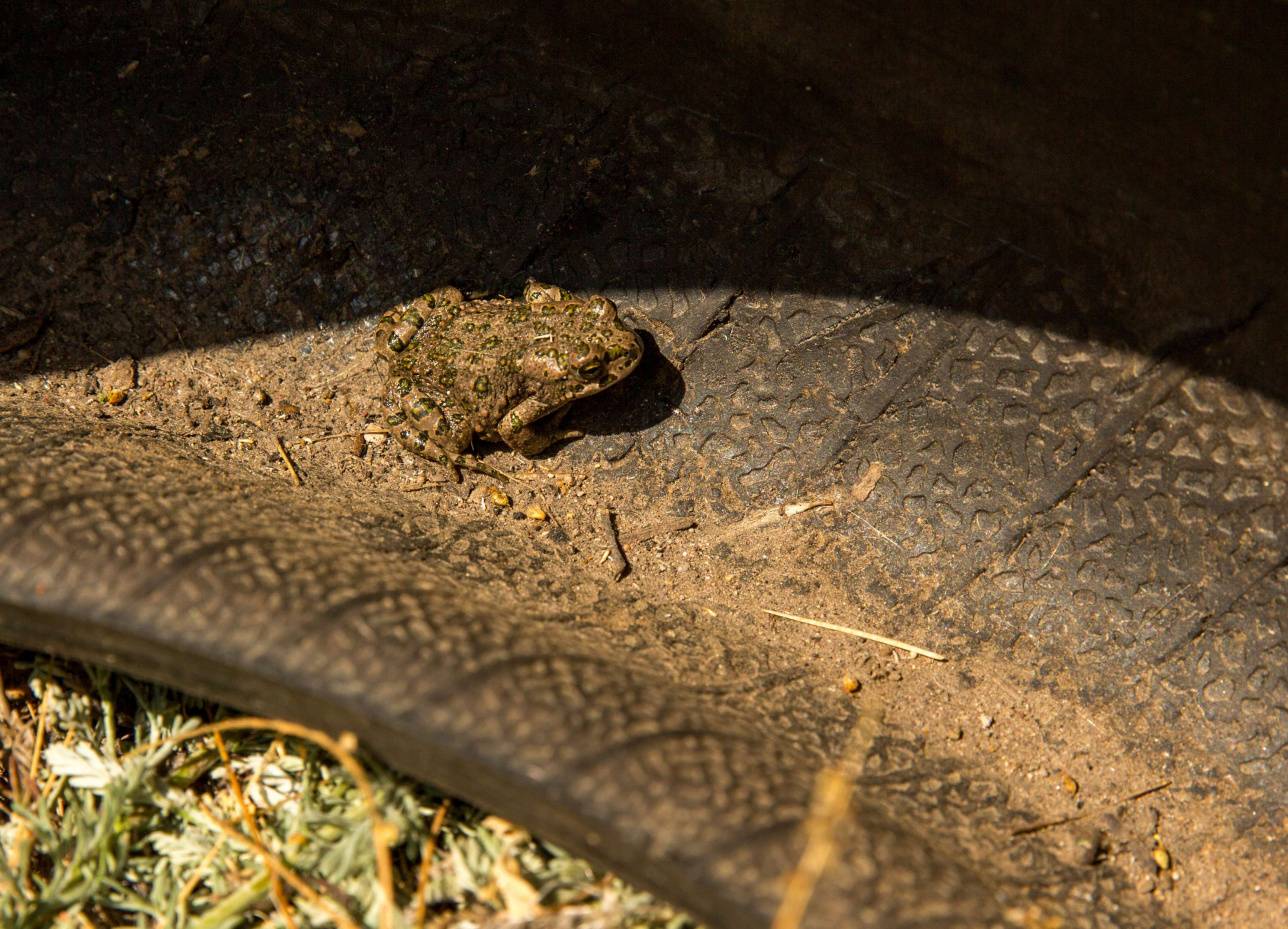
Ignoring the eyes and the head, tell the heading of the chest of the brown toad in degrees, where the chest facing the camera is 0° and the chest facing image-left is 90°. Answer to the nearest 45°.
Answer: approximately 270°
